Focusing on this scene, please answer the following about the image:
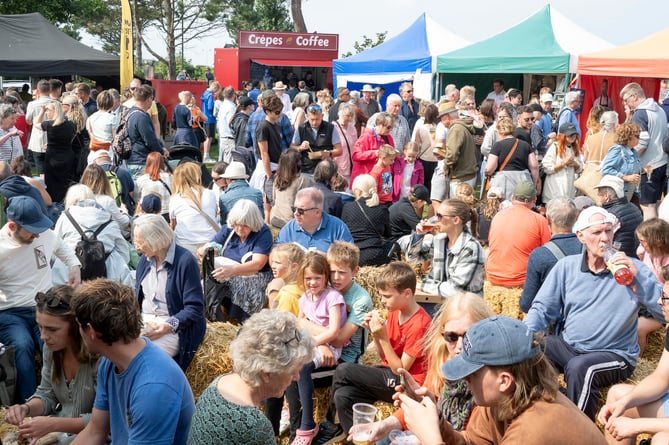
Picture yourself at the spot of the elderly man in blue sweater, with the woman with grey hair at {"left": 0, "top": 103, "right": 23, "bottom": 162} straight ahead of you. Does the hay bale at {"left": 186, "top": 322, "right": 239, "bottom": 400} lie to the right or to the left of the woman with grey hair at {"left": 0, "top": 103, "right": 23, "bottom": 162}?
left

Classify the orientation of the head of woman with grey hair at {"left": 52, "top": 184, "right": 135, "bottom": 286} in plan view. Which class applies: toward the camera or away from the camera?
away from the camera

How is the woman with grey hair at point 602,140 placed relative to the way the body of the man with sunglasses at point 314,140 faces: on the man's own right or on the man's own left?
on the man's own left

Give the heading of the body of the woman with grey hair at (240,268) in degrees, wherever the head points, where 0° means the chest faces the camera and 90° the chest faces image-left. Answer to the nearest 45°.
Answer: approximately 45°

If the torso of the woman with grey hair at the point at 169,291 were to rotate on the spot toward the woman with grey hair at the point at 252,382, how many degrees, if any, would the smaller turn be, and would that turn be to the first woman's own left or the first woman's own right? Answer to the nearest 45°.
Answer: approximately 45° to the first woman's own left

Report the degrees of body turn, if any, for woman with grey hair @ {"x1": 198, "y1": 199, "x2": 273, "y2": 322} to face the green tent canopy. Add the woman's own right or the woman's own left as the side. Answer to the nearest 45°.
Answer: approximately 180°

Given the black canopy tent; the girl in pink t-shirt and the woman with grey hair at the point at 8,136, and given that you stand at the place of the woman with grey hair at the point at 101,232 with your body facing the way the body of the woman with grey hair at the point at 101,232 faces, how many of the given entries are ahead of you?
2

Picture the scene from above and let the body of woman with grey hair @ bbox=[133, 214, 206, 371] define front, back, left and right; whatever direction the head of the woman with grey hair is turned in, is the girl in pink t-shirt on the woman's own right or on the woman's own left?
on the woman's own left

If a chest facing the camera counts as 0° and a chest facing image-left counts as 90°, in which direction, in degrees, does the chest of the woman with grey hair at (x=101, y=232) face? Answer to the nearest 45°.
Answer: approximately 180°

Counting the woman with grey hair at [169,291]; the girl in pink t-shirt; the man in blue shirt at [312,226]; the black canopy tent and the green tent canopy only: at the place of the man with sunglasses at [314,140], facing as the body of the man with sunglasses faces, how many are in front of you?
3
